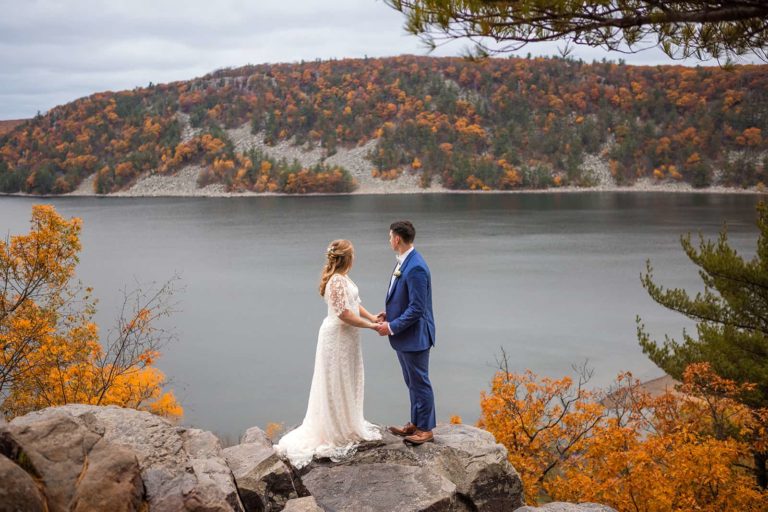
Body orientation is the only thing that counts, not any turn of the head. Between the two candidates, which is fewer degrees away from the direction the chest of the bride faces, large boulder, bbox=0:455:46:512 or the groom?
the groom

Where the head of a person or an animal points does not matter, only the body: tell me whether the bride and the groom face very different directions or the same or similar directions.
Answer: very different directions

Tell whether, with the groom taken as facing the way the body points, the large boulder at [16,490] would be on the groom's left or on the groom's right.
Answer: on the groom's left

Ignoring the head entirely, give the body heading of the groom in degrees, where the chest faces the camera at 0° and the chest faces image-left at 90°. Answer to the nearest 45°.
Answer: approximately 90°

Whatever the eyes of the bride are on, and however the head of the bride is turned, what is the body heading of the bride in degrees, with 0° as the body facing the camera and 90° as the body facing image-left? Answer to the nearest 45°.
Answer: approximately 270°

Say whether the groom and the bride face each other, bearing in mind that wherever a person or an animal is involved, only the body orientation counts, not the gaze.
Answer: yes

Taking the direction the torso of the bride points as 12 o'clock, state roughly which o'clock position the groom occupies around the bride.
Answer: The groom is roughly at 12 o'clock from the bride.

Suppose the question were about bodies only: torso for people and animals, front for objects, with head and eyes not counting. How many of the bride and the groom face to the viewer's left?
1

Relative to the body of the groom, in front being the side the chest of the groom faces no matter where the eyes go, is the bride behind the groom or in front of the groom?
in front

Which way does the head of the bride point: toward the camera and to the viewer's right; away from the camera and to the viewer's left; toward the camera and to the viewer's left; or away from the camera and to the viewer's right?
away from the camera and to the viewer's right
